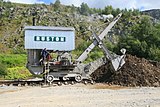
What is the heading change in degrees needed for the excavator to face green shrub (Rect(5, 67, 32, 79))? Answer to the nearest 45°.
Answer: approximately 135° to its left

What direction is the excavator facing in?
to the viewer's right

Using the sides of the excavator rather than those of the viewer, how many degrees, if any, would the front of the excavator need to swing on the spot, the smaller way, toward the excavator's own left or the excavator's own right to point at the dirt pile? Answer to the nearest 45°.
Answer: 0° — it already faces it

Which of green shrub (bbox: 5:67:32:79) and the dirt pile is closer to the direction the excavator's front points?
the dirt pile

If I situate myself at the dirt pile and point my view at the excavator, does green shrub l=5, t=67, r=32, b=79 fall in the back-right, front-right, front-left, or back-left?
front-right
